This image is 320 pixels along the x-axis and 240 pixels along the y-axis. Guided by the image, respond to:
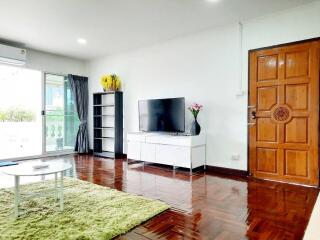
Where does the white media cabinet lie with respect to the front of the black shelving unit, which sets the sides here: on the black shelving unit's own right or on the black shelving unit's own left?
on the black shelving unit's own left

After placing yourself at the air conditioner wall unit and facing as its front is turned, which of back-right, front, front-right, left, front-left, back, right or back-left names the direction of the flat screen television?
front

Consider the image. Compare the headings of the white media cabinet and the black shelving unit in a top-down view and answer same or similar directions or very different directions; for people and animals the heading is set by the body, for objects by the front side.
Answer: same or similar directions

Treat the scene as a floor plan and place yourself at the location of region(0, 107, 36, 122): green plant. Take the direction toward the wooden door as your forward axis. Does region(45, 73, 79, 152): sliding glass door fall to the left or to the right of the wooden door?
left

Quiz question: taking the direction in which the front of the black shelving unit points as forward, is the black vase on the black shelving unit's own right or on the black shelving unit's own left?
on the black shelving unit's own left

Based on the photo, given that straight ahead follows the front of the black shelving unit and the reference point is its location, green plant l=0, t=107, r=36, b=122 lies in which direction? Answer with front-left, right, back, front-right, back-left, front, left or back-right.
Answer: front-right

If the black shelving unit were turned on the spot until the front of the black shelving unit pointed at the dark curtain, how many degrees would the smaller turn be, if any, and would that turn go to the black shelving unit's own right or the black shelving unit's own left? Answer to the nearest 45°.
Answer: approximately 90° to the black shelving unit's own right

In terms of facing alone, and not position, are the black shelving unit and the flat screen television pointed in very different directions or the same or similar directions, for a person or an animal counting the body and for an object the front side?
same or similar directions

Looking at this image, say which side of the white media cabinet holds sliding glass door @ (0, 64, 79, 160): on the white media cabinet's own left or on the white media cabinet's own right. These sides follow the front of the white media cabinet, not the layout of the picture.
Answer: on the white media cabinet's own right

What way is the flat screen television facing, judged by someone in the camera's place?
facing the viewer and to the left of the viewer

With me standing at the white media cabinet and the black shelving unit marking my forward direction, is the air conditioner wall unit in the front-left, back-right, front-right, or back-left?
front-left

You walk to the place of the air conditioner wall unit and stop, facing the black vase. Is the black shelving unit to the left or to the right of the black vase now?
left

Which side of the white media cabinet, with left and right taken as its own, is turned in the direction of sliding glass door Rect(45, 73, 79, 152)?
right

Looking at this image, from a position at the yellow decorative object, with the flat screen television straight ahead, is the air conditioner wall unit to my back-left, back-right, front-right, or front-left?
back-right

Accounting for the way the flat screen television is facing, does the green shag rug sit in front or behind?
in front

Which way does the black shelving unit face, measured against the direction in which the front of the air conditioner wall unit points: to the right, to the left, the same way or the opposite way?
to the right

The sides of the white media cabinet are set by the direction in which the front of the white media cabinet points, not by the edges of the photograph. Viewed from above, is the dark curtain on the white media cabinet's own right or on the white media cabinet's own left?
on the white media cabinet's own right

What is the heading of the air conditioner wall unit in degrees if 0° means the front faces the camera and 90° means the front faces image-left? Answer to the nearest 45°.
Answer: approximately 315°

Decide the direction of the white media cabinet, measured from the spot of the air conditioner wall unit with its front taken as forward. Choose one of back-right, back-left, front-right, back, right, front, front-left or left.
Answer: front

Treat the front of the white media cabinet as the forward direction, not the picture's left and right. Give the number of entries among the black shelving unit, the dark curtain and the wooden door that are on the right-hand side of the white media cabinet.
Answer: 2
